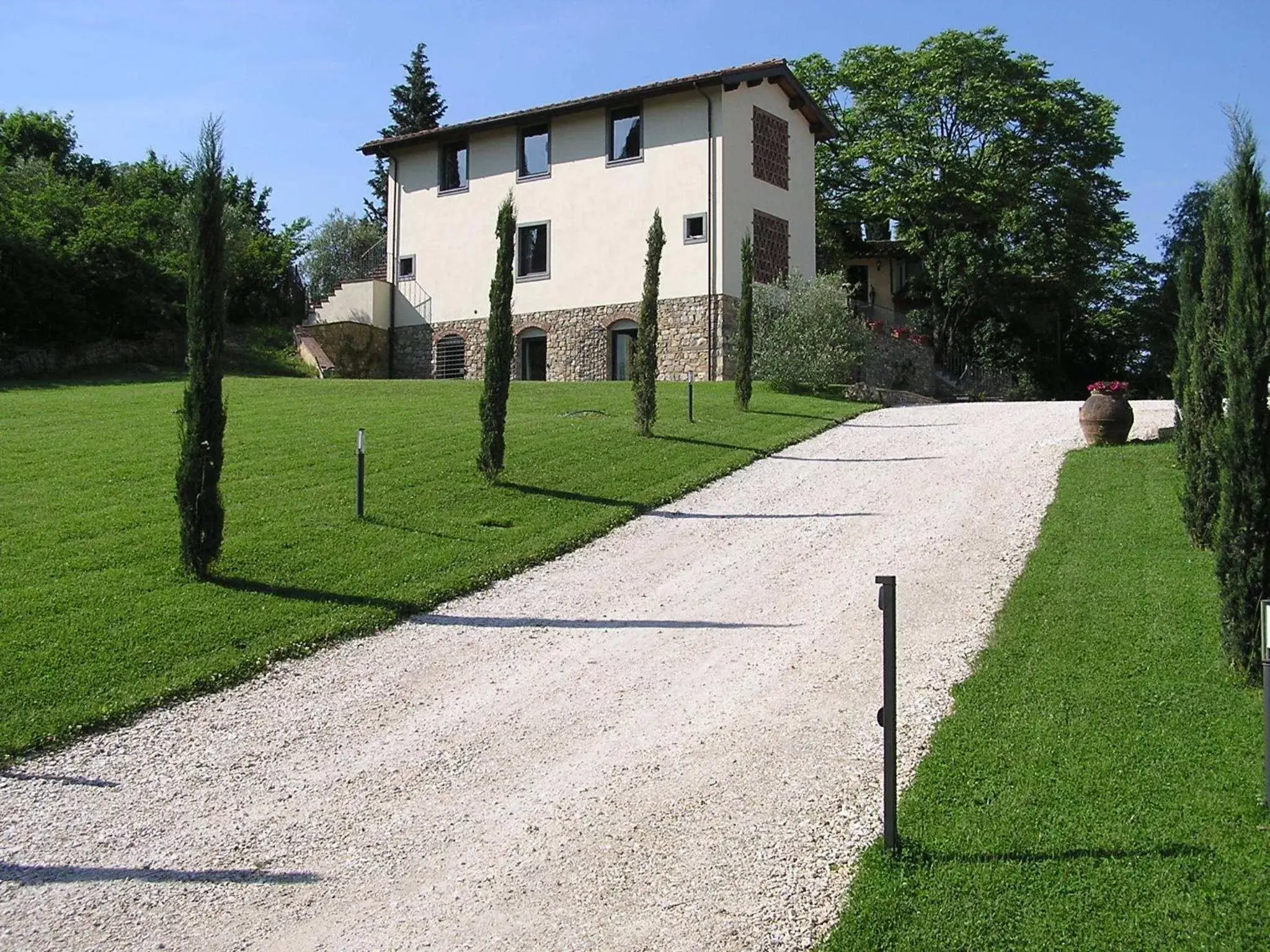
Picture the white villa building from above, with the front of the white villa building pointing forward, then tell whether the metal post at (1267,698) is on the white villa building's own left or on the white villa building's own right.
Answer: on the white villa building's own left

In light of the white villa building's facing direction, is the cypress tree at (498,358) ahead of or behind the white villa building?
ahead

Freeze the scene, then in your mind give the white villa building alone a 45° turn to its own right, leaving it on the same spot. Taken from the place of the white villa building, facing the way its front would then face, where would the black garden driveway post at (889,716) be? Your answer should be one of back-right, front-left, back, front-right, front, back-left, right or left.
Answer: left

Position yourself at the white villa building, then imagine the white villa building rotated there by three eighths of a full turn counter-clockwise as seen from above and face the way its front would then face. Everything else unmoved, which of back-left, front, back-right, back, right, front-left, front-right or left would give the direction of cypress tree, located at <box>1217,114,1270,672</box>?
right

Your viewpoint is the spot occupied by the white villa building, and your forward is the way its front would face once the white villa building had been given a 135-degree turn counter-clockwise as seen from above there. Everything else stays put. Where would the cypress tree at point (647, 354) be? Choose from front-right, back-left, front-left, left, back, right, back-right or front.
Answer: right

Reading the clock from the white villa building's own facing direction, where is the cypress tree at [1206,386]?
The cypress tree is roughly at 10 o'clock from the white villa building.

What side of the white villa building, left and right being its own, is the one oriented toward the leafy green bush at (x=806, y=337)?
left

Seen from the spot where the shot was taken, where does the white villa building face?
facing the viewer and to the left of the viewer

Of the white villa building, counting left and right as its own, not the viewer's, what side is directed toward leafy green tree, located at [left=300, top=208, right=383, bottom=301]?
right

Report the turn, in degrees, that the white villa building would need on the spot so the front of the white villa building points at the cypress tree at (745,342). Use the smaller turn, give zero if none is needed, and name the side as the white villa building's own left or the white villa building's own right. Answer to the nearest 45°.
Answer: approximately 45° to the white villa building's own left
